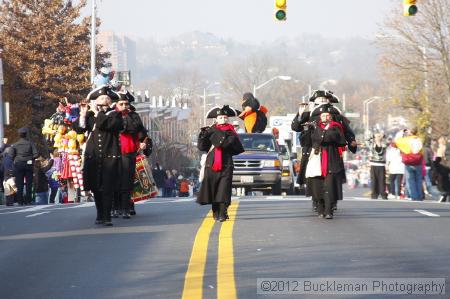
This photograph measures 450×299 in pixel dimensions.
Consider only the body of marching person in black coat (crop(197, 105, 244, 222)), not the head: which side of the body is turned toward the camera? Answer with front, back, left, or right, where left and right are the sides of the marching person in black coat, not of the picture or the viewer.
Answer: front

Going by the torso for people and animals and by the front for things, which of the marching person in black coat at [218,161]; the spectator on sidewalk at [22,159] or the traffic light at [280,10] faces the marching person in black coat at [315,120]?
the traffic light

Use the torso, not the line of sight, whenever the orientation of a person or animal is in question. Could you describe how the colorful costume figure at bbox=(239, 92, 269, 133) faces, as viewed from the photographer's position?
facing the viewer and to the left of the viewer

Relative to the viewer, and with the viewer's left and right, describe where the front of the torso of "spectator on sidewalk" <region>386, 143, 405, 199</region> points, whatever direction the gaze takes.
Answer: facing to the left of the viewer

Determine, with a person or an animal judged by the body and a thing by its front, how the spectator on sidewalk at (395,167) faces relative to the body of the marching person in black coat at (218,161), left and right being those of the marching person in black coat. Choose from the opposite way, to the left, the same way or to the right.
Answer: to the right

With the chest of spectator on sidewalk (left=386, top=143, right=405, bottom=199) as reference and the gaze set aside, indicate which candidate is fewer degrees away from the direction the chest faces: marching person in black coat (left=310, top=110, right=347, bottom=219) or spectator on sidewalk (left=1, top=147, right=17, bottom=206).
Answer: the spectator on sidewalk

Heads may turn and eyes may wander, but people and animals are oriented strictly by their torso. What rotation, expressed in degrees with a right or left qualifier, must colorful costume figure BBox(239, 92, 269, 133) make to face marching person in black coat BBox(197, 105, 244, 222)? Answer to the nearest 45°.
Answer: approximately 45° to its left

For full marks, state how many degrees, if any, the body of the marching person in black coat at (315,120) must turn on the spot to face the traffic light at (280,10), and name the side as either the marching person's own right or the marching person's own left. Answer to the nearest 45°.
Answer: approximately 180°

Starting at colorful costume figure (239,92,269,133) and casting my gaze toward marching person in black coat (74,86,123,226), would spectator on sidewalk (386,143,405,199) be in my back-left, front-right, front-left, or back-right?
back-left

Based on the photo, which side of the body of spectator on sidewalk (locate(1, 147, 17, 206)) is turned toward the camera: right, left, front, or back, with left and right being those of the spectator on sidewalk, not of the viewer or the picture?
right

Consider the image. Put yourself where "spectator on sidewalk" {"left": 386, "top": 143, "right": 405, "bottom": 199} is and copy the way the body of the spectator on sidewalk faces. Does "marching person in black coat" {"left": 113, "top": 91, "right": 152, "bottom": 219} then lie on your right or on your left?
on your left
